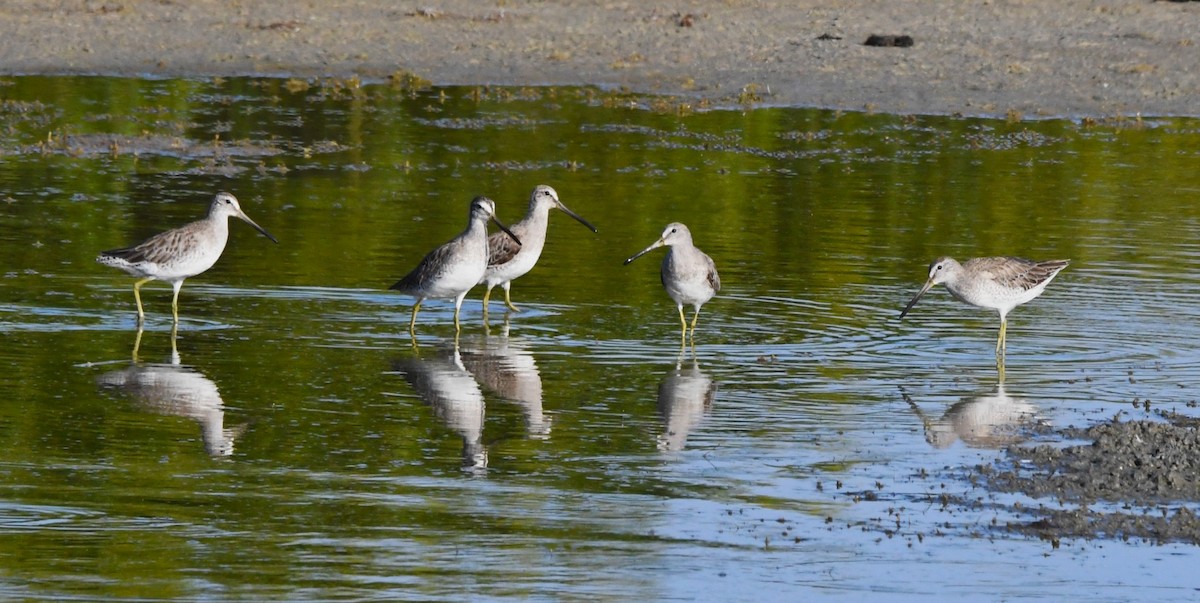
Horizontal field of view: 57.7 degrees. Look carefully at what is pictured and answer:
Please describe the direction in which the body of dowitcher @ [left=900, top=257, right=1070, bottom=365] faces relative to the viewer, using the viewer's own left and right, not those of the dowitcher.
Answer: facing to the left of the viewer

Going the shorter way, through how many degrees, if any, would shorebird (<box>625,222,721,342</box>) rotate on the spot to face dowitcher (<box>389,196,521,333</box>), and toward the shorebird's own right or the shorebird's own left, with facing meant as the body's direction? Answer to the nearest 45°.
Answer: approximately 45° to the shorebird's own right

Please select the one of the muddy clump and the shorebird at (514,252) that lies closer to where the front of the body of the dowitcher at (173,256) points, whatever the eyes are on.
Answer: the shorebird

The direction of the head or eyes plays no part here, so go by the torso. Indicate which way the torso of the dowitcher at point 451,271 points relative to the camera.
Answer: to the viewer's right

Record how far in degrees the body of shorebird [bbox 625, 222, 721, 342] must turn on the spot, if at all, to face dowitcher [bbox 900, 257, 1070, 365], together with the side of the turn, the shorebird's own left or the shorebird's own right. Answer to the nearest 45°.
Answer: approximately 135° to the shorebird's own left

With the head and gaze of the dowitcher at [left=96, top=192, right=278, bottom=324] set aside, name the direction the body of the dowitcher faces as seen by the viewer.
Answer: to the viewer's right

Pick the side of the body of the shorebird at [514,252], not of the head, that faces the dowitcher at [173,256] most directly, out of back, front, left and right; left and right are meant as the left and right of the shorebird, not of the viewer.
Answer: back

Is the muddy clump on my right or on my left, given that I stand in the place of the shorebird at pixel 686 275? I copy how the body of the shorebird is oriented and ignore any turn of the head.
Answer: on my left

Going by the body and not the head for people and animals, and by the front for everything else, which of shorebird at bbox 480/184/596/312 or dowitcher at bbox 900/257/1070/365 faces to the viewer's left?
the dowitcher

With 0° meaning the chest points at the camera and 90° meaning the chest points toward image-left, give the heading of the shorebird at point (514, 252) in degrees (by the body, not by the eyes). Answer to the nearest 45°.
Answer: approximately 270°
